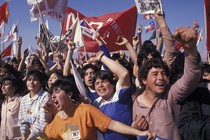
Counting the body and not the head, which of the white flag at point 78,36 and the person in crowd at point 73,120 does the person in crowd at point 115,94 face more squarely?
the person in crowd

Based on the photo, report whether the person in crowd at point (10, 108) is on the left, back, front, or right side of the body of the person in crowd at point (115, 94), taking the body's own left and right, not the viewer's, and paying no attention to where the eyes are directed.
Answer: right

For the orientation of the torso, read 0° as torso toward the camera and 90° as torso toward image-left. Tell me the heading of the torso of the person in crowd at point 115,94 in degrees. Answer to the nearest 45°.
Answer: approximately 45°

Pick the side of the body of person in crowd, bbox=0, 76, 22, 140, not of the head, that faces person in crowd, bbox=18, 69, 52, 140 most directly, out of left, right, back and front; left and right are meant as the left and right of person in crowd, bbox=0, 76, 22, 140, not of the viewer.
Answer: left

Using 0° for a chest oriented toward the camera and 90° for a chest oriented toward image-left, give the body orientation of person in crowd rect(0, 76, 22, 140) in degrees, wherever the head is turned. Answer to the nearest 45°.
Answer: approximately 45°
